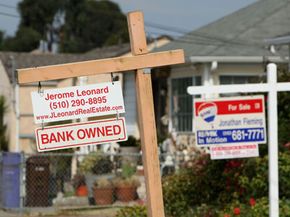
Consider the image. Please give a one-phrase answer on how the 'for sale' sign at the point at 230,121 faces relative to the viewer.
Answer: facing the viewer

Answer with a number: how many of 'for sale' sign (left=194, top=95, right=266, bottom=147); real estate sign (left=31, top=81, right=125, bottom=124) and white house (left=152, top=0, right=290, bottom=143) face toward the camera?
3

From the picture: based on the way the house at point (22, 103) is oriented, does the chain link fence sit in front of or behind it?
in front

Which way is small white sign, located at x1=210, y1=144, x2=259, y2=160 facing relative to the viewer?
toward the camera

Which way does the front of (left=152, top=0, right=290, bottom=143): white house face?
toward the camera

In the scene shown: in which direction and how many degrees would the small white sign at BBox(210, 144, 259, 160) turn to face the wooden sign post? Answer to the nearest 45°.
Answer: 0° — it already faces it

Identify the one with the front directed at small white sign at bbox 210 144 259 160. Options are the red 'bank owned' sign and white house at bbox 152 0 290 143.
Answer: the white house

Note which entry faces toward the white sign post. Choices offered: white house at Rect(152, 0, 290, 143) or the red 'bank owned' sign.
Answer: the white house

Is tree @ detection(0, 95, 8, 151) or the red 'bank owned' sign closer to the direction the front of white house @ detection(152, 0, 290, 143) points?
the red 'bank owned' sign

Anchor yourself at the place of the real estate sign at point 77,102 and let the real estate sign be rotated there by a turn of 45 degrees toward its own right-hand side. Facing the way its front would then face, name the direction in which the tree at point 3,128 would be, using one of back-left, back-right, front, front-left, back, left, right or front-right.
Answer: back-right
